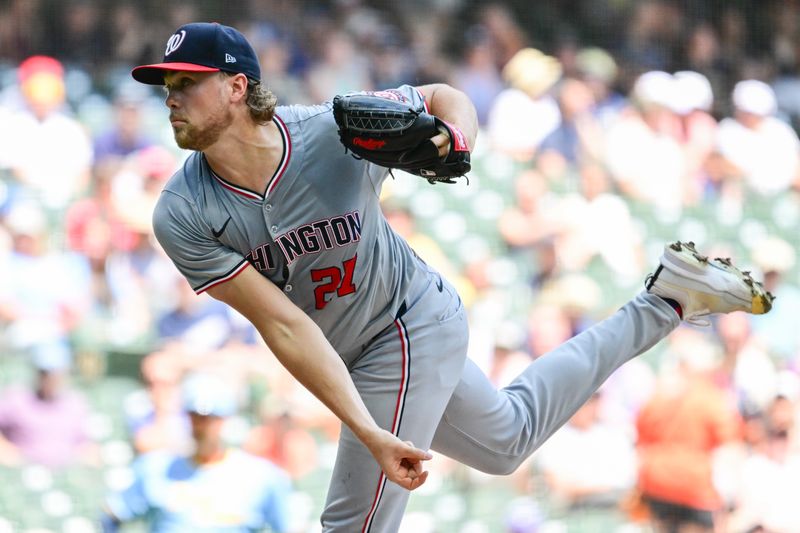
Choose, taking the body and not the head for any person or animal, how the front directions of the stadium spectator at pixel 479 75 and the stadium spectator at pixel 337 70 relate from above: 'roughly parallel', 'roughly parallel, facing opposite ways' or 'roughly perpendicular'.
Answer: roughly parallel

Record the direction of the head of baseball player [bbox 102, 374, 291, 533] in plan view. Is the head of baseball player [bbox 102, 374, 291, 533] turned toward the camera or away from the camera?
toward the camera

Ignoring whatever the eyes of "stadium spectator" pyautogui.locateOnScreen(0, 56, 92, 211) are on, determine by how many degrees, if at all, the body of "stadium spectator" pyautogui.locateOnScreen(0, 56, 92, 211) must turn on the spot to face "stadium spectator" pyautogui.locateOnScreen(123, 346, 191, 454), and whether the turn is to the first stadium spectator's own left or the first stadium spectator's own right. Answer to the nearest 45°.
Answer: approximately 45° to the first stadium spectator's own left

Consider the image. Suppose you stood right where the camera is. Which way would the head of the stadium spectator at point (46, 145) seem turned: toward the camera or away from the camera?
toward the camera

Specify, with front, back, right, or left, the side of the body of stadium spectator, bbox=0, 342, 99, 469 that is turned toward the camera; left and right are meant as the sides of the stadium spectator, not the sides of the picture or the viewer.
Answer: front

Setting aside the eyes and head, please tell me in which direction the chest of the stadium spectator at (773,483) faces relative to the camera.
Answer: toward the camera

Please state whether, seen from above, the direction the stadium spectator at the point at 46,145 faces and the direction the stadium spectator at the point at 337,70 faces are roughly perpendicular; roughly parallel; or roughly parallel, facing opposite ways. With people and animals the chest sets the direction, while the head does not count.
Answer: roughly parallel

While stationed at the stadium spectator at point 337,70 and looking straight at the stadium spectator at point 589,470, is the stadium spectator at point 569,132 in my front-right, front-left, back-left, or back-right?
front-left

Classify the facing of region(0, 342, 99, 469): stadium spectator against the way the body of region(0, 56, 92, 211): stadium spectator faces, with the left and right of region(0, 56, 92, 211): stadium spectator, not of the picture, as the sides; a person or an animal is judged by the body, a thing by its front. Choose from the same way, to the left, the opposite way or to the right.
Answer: the same way

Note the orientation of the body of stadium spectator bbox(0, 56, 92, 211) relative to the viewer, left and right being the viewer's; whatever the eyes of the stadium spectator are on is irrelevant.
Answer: facing the viewer

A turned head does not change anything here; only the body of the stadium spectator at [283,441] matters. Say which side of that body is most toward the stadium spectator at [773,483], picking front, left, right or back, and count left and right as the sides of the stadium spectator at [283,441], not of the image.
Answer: left

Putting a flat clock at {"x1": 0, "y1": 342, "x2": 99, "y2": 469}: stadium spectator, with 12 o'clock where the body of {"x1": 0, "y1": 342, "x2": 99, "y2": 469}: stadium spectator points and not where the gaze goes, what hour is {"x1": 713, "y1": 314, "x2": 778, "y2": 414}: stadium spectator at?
{"x1": 713, "y1": 314, "x2": 778, "y2": 414}: stadium spectator is roughly at 9 o'clock from {"x1": 0, "y1": 342, "x2": 99, "y2": 469}: stadium spectator.

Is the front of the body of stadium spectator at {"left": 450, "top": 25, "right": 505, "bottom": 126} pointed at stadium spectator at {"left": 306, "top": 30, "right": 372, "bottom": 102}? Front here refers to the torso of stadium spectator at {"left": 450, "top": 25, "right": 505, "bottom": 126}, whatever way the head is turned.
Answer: no

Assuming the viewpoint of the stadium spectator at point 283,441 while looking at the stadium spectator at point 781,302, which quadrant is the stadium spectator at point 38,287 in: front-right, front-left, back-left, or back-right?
back-left

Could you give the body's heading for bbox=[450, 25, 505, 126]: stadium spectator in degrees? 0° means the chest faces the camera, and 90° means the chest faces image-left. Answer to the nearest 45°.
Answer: approximately 0°

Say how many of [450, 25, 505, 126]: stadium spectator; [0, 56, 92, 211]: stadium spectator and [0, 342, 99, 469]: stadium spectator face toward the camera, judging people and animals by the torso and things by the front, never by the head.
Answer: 3

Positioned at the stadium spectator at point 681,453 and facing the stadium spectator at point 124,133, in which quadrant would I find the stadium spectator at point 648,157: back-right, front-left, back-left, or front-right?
front-right

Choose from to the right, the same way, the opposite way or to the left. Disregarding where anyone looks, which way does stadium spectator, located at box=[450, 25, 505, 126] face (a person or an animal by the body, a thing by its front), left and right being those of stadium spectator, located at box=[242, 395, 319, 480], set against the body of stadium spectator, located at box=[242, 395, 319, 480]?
the same way

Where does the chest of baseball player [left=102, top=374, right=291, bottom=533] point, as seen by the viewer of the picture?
toward the camera

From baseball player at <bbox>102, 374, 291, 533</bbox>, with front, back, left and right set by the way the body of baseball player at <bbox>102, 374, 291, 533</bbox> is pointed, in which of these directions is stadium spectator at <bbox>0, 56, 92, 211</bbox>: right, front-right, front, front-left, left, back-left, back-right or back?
back-right
